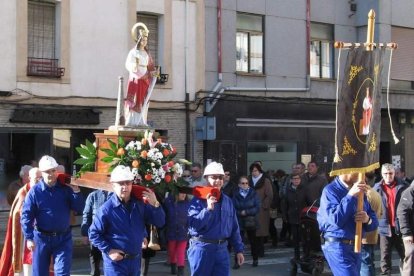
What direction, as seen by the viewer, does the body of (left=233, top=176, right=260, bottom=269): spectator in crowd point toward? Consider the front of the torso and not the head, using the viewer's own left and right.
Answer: facing the viewer

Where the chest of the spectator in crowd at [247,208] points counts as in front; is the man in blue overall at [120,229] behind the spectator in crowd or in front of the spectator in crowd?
in front

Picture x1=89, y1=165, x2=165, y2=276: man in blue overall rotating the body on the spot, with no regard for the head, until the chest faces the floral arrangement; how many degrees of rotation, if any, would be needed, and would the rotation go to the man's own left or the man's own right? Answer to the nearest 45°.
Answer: approximately 135° to the man's own left

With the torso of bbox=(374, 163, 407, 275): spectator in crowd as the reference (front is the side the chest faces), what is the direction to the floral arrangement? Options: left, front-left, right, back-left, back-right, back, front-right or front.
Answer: front-right

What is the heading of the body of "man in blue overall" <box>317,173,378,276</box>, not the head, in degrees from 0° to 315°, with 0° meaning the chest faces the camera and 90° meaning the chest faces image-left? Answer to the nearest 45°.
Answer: approximately 315°

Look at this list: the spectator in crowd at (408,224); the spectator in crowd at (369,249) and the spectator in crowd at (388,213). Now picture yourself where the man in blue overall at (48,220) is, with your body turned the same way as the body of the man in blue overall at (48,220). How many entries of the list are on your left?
3

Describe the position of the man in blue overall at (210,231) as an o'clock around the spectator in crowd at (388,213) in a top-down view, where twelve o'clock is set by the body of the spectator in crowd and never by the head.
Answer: The man in blue overall is roughly at 1 o'clock from the spectator in crowd.

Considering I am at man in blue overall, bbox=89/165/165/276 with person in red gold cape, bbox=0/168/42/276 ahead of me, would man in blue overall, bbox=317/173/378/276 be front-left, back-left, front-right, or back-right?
back-right

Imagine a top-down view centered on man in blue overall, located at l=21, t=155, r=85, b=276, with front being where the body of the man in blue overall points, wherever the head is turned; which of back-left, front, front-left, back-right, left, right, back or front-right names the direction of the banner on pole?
front-left

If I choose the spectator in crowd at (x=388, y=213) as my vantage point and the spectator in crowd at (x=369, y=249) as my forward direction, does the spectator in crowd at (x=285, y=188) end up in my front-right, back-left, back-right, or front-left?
back-right

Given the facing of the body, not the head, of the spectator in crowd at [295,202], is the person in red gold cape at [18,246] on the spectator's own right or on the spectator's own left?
on the spectator's own right

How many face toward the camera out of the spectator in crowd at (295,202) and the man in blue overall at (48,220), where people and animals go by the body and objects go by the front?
2
